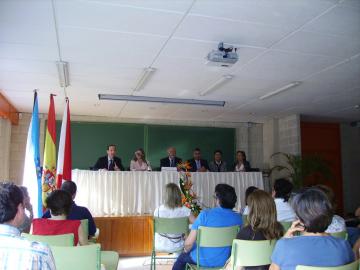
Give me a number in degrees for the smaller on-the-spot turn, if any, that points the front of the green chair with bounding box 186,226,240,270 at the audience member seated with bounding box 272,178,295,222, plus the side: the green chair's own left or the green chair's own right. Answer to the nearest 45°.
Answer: approximately 45° to the green chair's own right

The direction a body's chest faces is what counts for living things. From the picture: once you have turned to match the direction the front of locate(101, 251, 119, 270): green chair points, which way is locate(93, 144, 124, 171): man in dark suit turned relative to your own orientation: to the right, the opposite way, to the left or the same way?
the opposite way

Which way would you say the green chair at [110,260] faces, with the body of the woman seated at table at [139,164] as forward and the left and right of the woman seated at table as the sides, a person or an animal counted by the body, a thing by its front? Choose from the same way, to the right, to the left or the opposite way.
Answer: the opposite way

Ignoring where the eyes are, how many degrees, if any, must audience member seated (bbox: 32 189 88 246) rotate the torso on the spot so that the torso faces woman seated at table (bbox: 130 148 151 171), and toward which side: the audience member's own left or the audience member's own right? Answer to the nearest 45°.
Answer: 0° — they already face them

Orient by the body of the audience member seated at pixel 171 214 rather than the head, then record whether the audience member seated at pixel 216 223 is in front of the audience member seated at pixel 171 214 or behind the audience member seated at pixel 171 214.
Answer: behind

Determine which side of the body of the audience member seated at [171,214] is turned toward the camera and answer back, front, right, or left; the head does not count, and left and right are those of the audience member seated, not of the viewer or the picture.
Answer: back

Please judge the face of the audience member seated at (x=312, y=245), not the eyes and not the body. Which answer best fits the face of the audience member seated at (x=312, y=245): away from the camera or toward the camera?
away from the camera

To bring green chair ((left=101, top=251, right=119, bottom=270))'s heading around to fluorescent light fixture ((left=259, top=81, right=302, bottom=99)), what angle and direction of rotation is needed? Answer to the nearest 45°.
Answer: approximately 45° to its right

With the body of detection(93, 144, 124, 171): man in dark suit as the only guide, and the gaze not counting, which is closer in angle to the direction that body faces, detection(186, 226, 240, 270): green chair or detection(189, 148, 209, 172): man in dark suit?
the green chair

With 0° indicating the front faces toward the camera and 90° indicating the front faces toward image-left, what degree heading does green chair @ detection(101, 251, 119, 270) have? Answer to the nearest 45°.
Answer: approximately 180°

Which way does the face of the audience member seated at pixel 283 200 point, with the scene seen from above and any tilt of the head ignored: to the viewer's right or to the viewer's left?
to the viewer's left

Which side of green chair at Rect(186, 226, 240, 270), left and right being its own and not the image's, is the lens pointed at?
back

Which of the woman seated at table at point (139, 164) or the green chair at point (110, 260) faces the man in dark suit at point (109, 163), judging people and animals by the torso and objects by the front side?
the green chair
